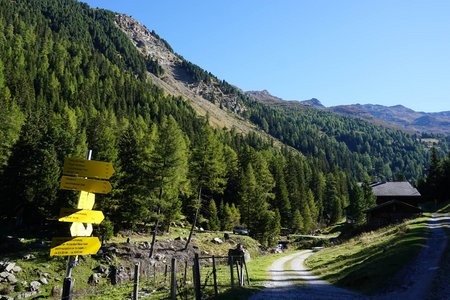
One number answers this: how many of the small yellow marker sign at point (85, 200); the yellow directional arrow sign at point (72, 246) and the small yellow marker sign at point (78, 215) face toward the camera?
3

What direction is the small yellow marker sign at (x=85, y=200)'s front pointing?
toward the camera

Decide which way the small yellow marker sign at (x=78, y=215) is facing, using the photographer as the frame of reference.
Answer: facing the viewer

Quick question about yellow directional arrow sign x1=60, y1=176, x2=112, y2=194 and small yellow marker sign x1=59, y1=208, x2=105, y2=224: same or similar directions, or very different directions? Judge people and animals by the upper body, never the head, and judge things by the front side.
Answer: same or similar directions

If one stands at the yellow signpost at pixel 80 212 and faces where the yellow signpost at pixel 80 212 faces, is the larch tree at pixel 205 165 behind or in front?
behind

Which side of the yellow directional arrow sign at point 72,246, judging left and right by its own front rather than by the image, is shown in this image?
front

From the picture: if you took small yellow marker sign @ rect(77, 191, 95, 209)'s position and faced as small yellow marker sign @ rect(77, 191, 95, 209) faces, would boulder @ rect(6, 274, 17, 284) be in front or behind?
behind

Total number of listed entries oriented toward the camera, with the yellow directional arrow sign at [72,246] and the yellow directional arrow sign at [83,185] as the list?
2
